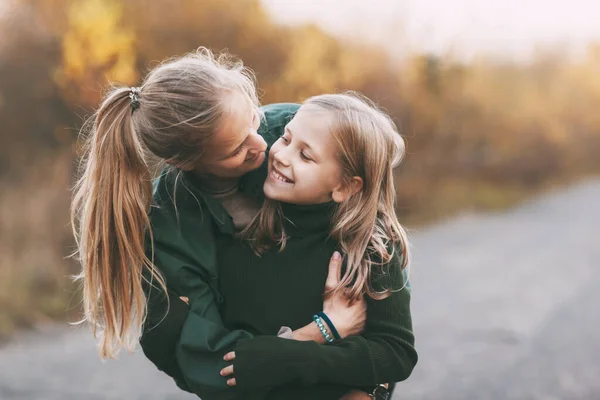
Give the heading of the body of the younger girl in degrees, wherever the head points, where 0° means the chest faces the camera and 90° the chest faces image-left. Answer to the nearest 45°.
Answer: approximately 45°
